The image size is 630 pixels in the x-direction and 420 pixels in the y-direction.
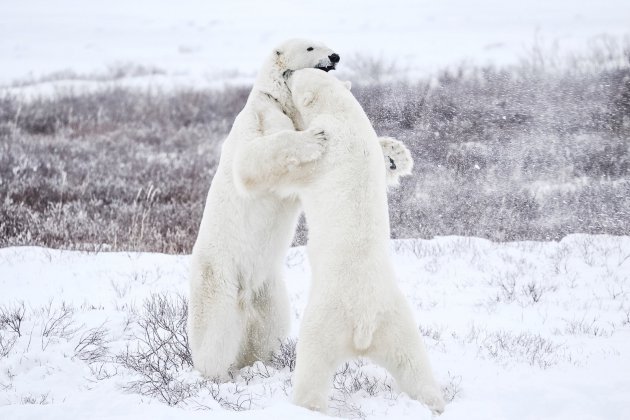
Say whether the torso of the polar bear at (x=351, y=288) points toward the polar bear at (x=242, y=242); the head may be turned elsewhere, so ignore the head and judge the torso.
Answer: yes

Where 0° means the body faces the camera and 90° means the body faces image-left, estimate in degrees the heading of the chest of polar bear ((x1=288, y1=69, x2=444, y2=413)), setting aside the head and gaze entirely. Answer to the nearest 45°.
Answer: approximately 135°

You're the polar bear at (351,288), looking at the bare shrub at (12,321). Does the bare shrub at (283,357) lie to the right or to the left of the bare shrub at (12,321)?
right

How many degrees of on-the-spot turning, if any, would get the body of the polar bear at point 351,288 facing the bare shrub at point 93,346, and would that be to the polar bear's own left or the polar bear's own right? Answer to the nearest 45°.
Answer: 0° — it already faces it

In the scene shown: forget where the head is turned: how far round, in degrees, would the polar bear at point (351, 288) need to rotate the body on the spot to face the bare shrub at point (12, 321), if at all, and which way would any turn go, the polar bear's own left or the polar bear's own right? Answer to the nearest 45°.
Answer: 0° — it already faces it
